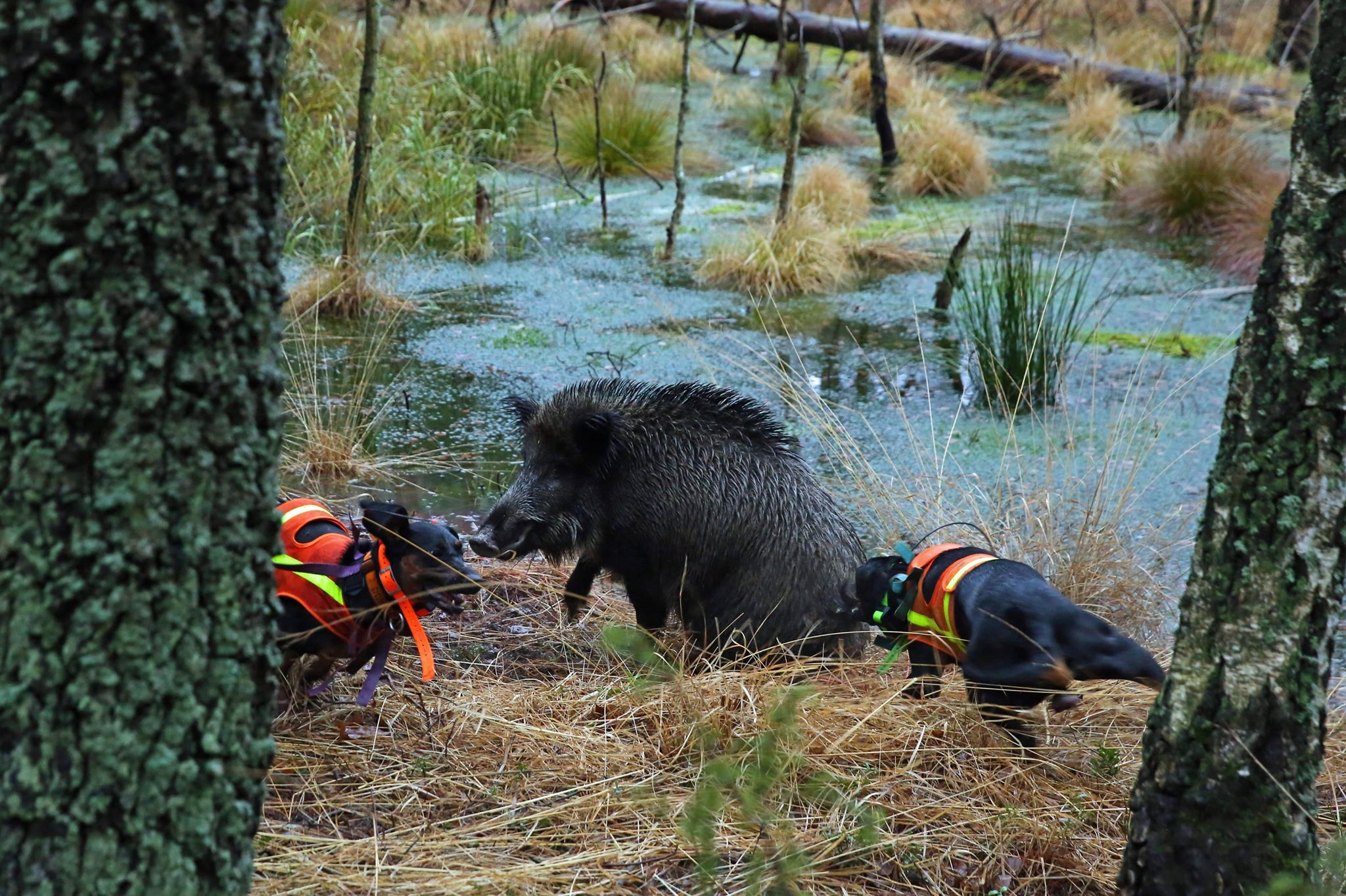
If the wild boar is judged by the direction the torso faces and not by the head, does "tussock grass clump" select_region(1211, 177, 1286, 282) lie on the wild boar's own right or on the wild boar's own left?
on the wild boar's own right

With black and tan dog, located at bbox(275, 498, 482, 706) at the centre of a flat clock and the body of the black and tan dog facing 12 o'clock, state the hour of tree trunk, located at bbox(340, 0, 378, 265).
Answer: The tree trunk is roughly at 9 o'clock from the black and tan dog.

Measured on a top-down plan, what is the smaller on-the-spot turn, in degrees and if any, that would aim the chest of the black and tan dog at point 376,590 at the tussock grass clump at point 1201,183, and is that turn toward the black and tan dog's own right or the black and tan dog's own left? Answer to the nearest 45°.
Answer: approximately 45° to the black and tan dog's own left

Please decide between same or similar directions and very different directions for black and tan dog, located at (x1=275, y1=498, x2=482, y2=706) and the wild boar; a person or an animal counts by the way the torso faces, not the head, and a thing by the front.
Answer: very different directions

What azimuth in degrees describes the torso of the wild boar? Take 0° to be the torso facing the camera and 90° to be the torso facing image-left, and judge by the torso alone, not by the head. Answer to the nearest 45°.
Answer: approximately 90°

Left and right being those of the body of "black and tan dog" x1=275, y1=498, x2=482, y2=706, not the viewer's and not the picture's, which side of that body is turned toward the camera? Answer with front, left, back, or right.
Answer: right

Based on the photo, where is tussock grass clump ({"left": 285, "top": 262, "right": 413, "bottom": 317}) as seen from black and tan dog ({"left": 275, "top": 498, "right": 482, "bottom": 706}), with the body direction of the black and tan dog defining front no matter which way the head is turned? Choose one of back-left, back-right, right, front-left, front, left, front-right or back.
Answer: left

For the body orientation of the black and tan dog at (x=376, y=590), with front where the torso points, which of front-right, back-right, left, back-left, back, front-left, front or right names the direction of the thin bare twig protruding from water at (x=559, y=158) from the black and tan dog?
left

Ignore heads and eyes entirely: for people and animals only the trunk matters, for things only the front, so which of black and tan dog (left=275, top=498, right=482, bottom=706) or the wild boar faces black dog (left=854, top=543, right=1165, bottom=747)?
the black and tan dog
